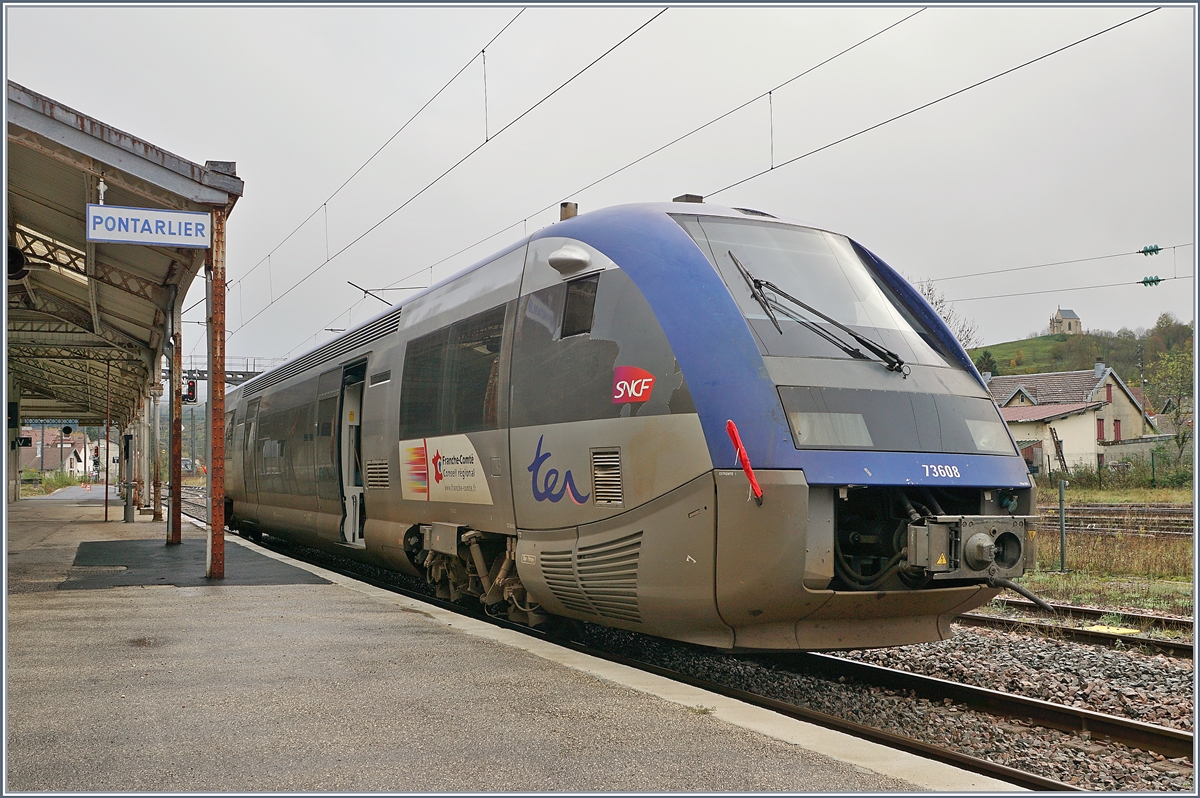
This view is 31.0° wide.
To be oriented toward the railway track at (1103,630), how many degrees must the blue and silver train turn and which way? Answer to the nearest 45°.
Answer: approximately 90° to its left

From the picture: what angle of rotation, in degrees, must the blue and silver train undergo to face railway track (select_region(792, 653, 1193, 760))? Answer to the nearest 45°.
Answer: approximately 45° to its left

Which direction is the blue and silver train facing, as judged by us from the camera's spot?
facing the viewer and to the right of the viewer
